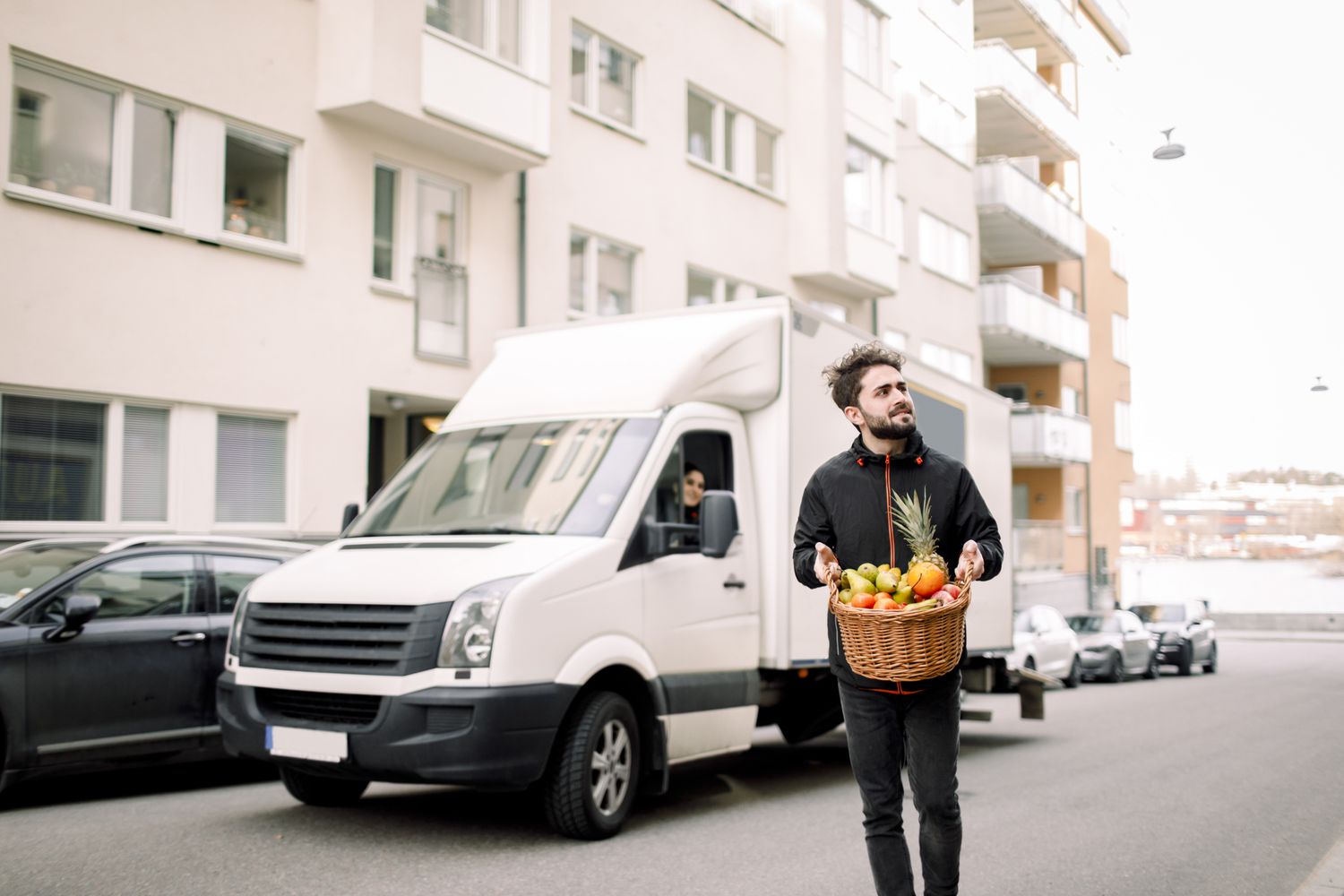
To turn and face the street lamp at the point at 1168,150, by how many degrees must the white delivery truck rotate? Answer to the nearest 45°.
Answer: approximately 180°

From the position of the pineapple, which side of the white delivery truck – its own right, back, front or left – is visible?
left

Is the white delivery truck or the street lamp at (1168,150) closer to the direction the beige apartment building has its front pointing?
the white delivery truck

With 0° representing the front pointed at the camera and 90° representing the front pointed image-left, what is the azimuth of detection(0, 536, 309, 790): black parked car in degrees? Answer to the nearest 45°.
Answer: approximately 45°

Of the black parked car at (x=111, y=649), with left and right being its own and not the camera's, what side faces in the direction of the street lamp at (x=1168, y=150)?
back

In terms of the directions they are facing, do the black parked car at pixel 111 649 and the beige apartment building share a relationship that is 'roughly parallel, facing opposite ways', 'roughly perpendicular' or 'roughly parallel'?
roughly perpendicular

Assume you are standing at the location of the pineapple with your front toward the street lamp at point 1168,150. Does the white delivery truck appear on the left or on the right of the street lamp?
left

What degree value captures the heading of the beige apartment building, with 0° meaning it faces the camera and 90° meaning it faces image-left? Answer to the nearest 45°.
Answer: approximately 315°
